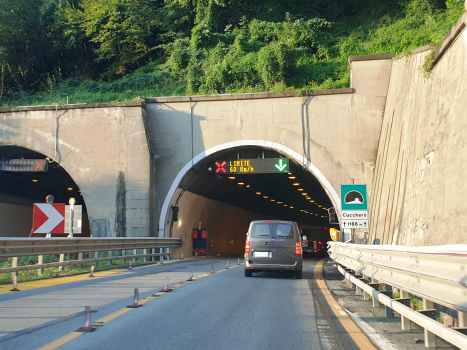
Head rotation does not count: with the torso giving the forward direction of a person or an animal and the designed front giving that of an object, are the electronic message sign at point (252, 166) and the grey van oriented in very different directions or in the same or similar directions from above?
very different directions

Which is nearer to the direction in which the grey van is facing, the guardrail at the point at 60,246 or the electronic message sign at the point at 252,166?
the electronic message sign

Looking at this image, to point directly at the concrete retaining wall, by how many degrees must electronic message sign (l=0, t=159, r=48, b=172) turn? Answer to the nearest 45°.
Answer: approximately 45° to its left

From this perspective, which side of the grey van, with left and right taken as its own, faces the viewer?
back

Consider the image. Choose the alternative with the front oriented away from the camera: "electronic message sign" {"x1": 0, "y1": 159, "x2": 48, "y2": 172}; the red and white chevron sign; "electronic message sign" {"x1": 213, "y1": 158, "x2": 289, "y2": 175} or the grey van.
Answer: the grey van

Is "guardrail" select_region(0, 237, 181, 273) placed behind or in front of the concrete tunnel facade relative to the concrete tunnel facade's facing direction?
in front

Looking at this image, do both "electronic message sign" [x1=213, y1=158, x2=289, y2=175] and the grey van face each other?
yes

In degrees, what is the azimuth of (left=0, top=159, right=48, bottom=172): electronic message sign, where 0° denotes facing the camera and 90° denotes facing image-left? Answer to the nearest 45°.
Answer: approximately 0°

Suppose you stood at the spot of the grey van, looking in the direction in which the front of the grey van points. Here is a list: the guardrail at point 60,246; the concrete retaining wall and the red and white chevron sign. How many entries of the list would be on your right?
1

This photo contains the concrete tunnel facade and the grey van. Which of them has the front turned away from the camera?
the grey van

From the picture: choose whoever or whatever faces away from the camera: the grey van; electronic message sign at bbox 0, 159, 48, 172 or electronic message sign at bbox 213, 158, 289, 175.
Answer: the grey van
